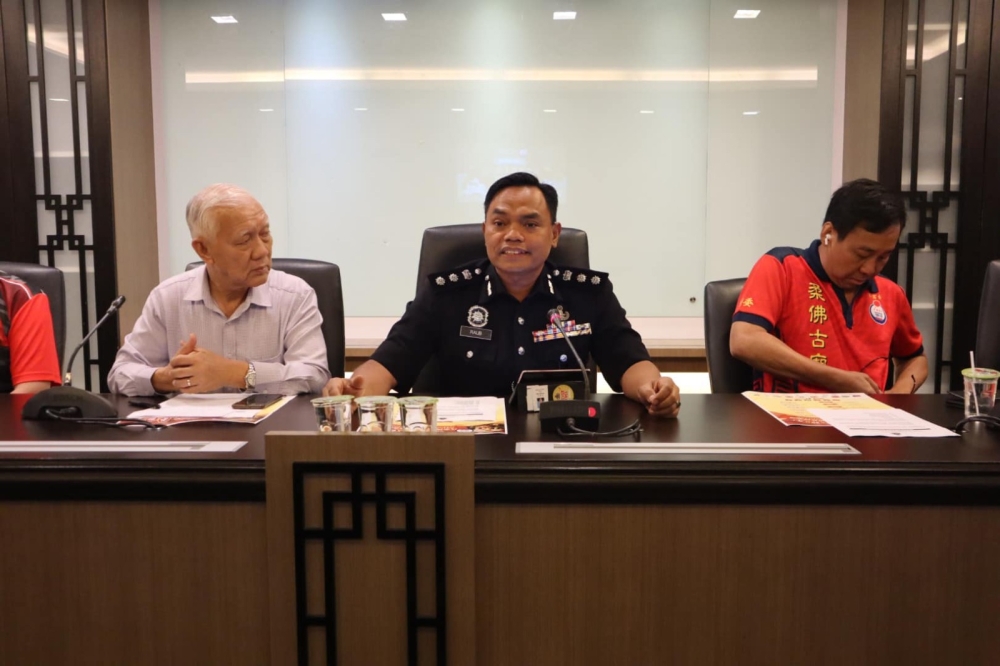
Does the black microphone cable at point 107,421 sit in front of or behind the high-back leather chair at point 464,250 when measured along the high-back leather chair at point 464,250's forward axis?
in front

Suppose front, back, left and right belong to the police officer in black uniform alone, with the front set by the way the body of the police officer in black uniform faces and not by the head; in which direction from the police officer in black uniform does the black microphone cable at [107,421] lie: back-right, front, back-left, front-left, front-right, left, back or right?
front-right

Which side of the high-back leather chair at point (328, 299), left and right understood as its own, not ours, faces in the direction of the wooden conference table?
front

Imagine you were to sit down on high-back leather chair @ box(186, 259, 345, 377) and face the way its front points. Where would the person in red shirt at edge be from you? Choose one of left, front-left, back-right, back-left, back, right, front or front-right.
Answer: right

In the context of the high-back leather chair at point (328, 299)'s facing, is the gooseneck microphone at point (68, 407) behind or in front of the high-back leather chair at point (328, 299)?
in front

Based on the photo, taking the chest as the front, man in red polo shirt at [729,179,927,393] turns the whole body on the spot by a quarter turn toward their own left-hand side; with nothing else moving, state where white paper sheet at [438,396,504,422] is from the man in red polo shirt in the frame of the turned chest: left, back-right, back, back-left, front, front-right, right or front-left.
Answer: back

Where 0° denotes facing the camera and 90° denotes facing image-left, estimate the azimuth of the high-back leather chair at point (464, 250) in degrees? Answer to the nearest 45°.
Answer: approximately 0°

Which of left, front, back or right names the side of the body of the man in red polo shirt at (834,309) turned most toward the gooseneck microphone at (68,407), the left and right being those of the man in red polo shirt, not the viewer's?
right

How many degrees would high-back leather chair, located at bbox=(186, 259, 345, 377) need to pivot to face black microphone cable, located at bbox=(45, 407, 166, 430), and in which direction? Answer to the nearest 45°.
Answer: approximately 45° to its right

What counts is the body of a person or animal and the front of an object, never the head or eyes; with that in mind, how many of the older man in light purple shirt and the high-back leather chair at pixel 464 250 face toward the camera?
2
